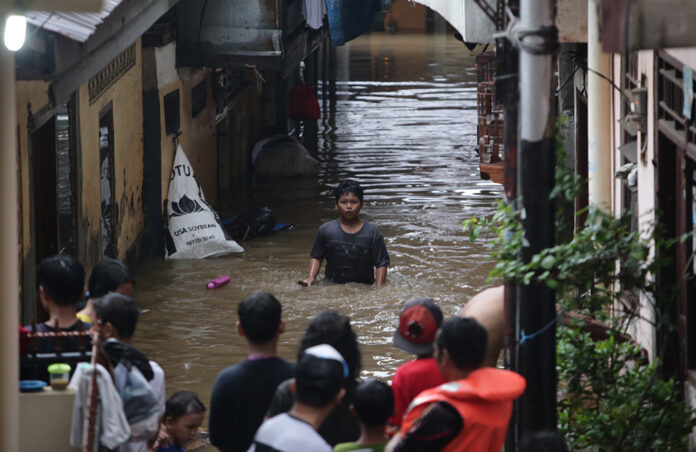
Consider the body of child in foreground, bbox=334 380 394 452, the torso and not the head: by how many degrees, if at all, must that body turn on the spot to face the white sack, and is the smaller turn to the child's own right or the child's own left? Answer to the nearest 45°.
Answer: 0° — they already face it

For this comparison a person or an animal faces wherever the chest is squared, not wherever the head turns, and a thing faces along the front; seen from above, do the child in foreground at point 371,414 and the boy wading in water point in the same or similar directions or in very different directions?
very different directions

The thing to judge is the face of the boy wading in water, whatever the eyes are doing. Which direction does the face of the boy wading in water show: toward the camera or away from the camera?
toward the camera

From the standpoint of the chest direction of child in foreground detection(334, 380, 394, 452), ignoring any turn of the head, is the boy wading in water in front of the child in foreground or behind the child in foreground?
in front

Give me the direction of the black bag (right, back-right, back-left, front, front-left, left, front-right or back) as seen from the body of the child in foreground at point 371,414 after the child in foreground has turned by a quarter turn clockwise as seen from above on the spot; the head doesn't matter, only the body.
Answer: left

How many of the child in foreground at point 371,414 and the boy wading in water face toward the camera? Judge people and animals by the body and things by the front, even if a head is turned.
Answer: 1

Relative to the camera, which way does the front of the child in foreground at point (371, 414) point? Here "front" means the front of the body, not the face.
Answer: away from the camera

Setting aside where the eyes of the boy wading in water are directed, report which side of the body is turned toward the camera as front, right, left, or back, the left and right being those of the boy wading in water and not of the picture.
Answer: front

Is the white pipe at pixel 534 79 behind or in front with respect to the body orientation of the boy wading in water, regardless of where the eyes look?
in front

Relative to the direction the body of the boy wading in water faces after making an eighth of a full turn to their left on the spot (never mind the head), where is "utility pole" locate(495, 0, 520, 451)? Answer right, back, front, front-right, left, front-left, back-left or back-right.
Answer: front-right

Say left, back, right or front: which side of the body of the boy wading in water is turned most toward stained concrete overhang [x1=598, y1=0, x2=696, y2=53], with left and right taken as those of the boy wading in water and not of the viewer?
front

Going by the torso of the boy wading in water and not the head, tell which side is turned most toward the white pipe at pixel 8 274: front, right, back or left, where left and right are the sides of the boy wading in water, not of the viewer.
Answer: front

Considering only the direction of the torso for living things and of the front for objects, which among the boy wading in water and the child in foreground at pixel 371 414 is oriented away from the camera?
the child in foreground
